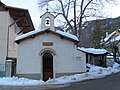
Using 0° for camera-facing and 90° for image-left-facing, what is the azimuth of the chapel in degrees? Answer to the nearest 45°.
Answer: approximately 0°

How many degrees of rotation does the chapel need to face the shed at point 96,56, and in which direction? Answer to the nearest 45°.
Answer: approximately 135° to its left
